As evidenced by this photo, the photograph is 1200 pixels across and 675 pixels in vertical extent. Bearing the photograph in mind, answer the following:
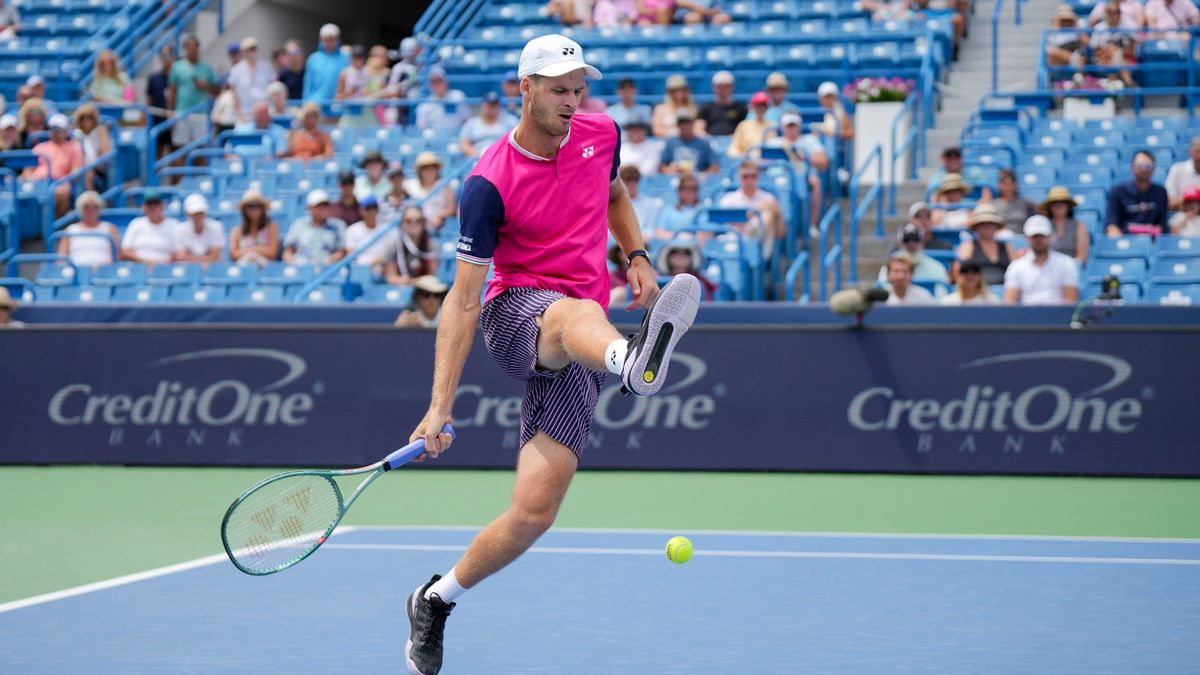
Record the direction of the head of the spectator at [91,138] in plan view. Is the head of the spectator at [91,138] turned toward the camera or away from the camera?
toward the camera

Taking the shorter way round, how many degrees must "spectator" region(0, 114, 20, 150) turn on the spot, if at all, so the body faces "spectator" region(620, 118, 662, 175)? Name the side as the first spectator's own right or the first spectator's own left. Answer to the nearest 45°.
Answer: approximately 45° to the first spectator's own left

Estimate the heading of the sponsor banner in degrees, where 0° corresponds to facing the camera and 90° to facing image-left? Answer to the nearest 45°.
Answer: approximately 0°

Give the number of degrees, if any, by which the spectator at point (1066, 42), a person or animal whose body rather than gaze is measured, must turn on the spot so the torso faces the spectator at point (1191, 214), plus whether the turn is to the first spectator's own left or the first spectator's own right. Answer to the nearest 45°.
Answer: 0° — they already face them

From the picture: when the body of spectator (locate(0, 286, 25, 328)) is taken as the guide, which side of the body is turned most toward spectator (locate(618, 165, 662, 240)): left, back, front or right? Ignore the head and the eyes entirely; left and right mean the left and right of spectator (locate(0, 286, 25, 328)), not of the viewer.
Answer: left

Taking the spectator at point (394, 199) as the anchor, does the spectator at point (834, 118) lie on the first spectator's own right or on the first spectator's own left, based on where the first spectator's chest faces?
on the first spectator's own left

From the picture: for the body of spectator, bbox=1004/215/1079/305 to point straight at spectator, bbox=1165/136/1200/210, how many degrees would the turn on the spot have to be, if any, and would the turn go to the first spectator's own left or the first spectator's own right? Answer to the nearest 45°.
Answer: approximately 135° to the first spectator's own left

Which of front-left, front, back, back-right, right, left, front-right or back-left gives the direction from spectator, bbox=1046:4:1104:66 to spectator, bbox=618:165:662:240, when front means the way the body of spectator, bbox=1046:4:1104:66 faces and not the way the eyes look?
front-right

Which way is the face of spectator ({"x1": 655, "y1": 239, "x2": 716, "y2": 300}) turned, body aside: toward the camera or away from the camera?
toward the camera

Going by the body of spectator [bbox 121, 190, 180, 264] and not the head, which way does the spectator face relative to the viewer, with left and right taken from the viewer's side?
facing the viewer

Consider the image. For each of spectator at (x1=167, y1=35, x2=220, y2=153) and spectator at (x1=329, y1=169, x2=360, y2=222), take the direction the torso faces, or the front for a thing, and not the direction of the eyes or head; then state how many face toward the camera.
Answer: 2

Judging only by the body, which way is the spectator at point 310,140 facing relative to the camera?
toward the camera

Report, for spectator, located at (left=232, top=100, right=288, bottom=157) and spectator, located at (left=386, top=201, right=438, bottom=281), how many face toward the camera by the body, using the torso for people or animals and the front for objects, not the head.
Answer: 2

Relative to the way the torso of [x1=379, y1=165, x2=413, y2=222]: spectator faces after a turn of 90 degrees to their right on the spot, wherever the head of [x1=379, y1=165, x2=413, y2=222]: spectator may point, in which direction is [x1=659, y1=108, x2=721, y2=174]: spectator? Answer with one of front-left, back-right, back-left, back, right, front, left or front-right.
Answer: back

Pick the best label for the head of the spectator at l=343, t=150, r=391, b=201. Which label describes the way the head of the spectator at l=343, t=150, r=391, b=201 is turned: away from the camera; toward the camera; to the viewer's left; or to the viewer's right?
toward the camera

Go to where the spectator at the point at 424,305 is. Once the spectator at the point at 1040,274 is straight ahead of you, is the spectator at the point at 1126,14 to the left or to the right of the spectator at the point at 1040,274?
left

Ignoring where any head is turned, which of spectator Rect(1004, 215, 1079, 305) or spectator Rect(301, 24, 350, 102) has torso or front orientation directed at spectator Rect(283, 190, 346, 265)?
spectator Rect(301, 24, 350, 102)

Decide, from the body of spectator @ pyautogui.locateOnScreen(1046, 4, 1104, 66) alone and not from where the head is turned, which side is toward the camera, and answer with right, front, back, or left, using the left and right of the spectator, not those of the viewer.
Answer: front

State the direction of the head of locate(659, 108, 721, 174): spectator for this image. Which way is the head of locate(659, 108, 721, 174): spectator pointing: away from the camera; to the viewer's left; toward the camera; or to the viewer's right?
toward the camera

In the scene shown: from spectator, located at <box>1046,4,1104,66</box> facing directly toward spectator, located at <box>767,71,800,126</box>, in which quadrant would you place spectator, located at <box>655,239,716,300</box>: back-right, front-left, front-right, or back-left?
front-left

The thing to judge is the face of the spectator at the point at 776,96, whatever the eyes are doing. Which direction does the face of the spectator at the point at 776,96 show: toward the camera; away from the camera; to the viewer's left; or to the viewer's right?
toward the camera
